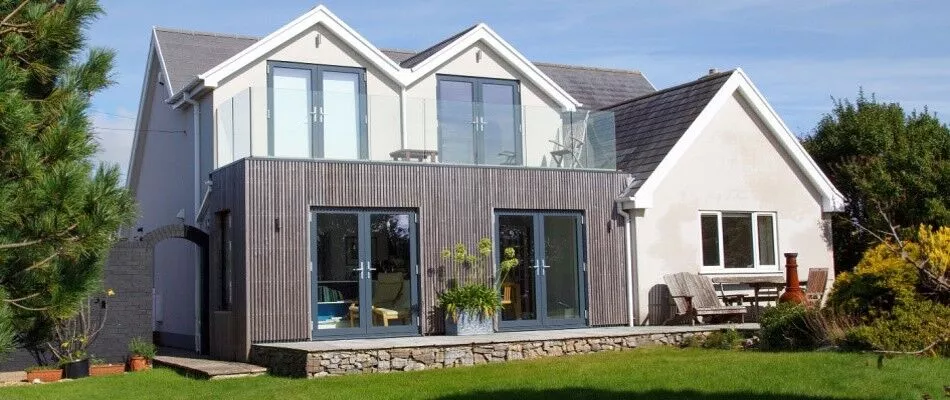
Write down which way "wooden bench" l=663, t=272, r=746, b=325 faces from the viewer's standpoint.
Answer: facing the viewer and to the right of the viewer

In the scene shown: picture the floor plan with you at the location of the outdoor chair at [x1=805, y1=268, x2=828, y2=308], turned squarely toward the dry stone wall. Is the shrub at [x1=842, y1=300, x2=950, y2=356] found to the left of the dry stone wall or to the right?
left

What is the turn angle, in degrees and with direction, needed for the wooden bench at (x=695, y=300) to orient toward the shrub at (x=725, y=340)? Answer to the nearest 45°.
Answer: approximately 45° to its right

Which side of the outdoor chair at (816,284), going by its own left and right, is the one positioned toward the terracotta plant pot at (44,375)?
front

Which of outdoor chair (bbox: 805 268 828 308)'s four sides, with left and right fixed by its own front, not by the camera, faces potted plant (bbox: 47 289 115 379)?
front

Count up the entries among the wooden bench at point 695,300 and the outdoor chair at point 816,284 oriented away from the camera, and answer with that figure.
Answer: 0

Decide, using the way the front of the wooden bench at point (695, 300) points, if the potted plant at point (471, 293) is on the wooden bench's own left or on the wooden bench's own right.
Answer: on the wooden bench's own right

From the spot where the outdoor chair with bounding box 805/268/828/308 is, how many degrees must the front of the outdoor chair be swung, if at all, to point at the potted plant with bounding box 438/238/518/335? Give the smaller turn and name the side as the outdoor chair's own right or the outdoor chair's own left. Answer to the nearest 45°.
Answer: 0° — it already faces it

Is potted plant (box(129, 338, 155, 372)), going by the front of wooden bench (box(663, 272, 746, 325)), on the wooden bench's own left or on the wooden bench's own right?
on the wooden bench's own right

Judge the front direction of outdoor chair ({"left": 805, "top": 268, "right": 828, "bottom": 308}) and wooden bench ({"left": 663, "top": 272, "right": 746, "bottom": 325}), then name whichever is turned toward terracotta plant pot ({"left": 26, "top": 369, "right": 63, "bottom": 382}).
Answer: the outdoor chair

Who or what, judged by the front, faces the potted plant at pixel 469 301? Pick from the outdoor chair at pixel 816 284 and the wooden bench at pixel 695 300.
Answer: the outdoor chair

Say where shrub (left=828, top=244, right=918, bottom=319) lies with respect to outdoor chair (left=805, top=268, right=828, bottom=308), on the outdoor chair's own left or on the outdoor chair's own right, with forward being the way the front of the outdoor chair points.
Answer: on the outdoor chair's own left
